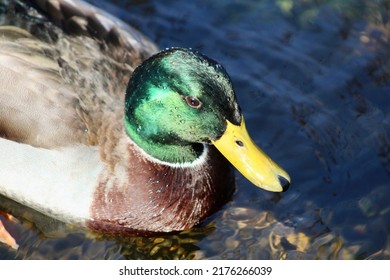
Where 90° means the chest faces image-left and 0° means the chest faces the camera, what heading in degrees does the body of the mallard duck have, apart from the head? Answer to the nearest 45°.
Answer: approximately 315°
